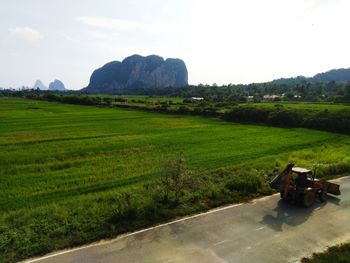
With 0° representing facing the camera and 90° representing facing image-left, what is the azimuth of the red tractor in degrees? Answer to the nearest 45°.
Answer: approximately 225°
